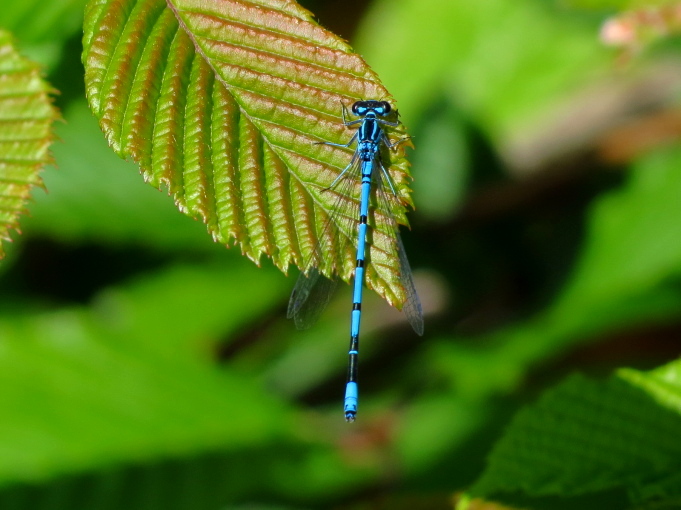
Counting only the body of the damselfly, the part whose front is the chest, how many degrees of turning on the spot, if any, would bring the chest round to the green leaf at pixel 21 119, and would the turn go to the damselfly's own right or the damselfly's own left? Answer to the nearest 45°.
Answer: approximately 135° to the damselfly's own left

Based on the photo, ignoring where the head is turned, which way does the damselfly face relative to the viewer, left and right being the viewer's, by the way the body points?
facing away from the viewer
